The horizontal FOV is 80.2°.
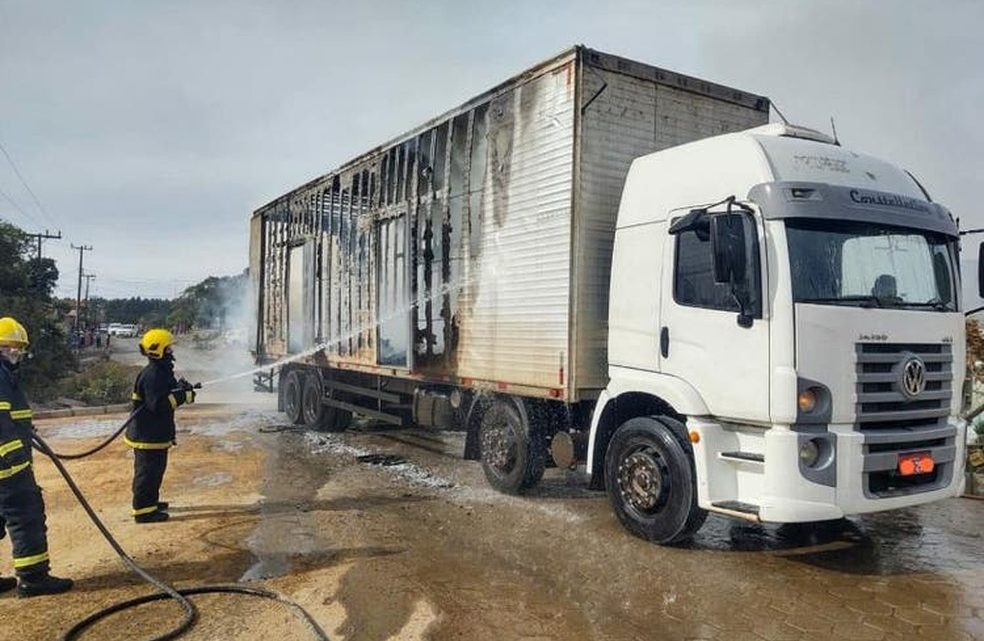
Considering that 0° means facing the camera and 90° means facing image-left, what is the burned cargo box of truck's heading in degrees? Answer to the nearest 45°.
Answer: approximately 315°

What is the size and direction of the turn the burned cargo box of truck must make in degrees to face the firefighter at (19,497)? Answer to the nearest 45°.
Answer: approximately 90° to its right

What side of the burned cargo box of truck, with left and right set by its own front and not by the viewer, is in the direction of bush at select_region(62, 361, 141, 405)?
back

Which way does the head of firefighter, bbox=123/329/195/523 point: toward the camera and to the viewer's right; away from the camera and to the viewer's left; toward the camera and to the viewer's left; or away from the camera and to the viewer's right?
away from the camera and to the viewer's right

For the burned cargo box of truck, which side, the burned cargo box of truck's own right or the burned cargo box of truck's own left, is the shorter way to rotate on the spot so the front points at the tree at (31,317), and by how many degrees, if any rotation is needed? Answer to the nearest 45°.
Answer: approximately 180°

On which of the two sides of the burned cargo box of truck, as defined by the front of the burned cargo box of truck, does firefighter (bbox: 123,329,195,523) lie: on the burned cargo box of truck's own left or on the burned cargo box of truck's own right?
on the burned cargo box of truck's own right
